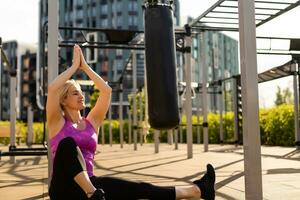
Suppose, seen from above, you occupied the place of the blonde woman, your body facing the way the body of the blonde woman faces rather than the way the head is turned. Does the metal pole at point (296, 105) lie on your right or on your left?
on your left

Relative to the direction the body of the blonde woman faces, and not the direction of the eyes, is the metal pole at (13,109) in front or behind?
behind

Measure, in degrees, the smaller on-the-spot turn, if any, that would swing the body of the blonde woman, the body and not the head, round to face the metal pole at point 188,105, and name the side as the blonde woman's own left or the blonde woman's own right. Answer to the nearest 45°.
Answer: approximately 135° to the blonde woman's own left

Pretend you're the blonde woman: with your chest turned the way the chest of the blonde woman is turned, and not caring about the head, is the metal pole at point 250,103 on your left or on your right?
on your left

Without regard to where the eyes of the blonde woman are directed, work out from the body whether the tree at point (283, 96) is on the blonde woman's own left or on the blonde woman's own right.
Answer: on the blonde woman's own left

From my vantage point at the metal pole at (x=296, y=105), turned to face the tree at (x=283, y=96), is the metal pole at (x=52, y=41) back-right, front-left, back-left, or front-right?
back-left

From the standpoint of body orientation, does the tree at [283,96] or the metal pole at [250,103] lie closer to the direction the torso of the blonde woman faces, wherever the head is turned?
the metal pole

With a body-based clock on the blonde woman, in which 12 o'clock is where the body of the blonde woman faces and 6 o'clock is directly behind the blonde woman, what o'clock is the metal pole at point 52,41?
The metal pole is roughly at 7 o'clock from the blonde woman.

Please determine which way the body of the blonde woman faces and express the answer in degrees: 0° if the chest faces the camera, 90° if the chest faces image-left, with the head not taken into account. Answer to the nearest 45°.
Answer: approximately 315°
